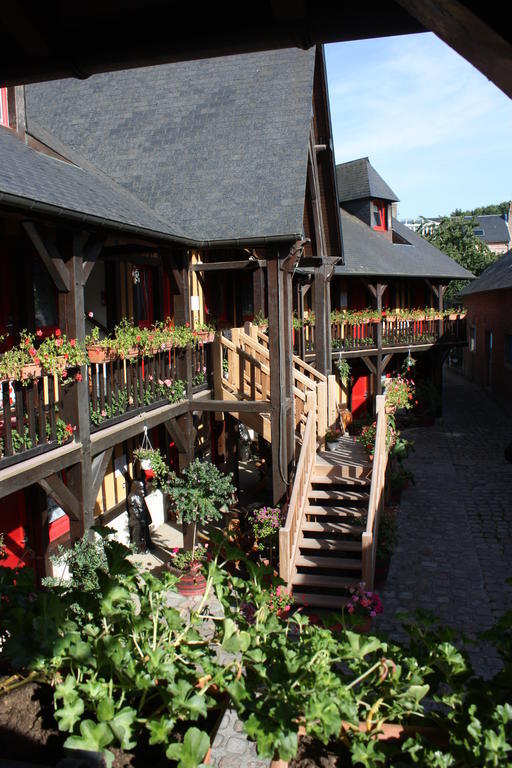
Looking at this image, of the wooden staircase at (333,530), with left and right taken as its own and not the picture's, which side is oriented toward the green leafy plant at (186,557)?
right

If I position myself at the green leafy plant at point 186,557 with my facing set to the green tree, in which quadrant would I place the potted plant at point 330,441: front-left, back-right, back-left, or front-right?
front-right

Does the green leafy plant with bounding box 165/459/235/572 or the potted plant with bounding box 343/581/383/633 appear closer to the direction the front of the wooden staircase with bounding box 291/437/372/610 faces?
the potted plant

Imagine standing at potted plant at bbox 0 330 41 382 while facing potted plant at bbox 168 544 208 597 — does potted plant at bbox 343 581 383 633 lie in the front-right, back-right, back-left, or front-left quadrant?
front-right

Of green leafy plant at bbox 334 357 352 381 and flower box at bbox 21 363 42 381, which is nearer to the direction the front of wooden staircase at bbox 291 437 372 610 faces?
the flower box

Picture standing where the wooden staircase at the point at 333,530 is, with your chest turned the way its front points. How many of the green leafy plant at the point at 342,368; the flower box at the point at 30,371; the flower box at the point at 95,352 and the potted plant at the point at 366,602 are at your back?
1

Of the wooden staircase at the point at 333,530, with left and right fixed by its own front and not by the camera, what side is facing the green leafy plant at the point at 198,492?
right

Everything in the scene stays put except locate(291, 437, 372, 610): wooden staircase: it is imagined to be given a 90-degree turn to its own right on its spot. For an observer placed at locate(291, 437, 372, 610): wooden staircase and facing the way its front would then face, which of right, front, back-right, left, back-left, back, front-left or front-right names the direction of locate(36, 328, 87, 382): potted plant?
front-left

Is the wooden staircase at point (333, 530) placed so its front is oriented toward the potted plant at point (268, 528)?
no

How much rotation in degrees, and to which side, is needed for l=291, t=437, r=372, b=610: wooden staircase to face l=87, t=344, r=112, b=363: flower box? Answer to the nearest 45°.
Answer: approximately 45° to its right

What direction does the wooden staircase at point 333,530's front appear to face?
toward the camera

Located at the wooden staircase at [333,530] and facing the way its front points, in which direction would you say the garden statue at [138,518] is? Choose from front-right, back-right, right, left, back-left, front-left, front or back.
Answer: right

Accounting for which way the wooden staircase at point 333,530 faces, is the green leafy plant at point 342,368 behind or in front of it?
behind

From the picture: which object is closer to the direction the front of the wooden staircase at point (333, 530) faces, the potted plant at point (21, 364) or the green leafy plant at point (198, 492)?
the potted plant

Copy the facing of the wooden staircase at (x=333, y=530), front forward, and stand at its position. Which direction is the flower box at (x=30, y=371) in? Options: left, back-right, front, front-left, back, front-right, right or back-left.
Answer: front-right
